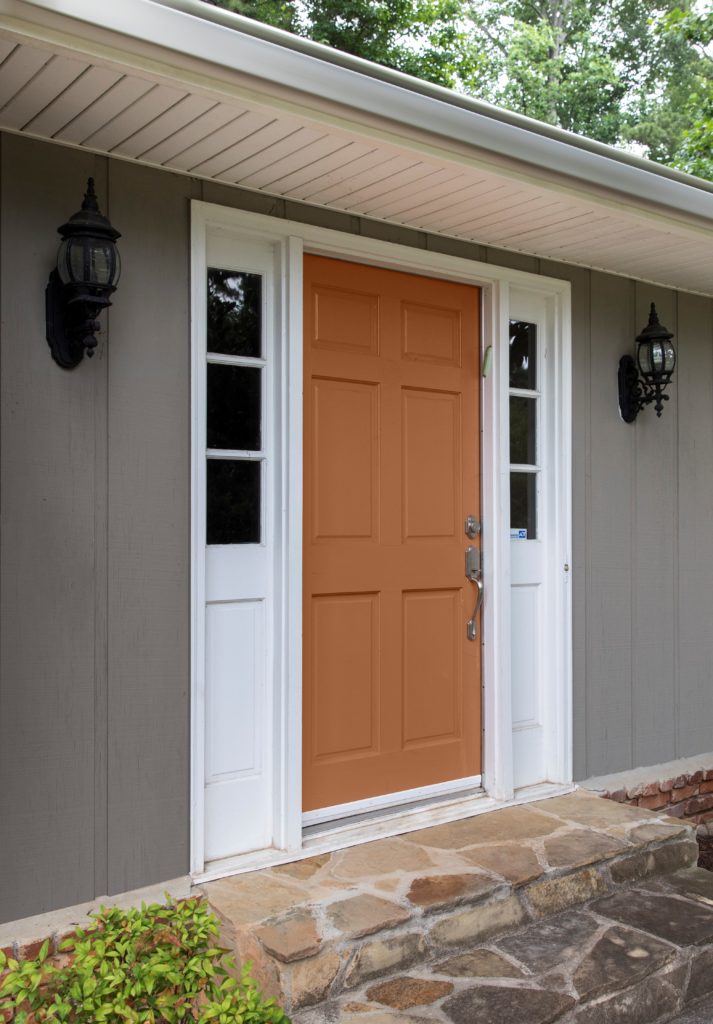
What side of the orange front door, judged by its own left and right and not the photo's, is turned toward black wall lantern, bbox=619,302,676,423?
left

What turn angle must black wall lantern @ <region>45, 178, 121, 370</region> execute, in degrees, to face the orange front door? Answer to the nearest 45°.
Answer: approximately 90° to its left

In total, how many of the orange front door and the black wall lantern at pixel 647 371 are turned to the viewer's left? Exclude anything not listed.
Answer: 0

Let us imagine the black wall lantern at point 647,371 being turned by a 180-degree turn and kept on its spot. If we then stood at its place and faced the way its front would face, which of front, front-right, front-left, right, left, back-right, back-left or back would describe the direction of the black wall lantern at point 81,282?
left

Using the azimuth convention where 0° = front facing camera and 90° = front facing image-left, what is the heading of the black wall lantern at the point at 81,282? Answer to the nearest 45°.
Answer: approximately 315°

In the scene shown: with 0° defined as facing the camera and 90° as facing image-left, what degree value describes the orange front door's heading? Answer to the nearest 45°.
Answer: approximately 315°

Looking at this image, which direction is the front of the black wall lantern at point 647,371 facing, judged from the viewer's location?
facing the viewer and to the right of the viewer
